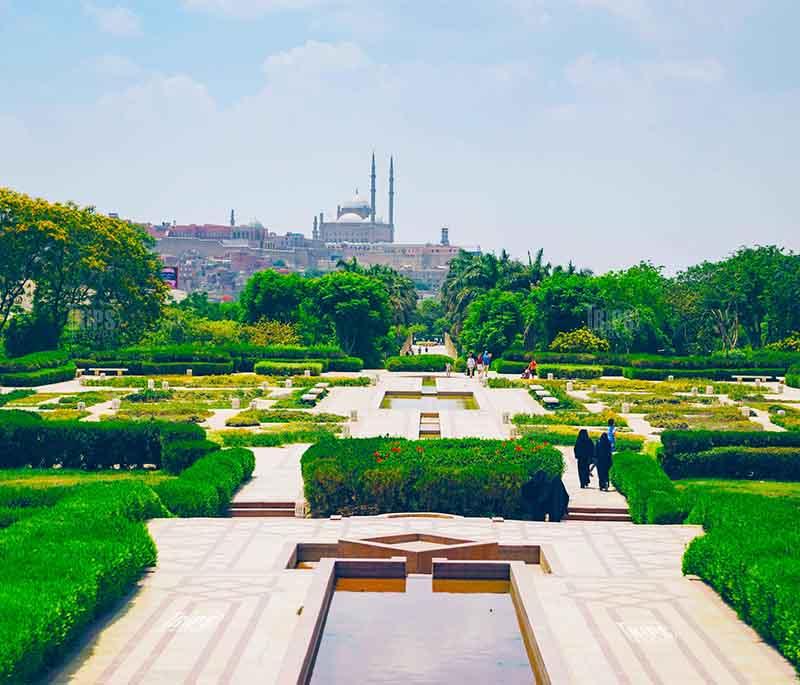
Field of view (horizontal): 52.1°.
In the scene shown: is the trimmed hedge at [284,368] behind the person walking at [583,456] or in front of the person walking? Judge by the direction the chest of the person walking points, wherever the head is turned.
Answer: in front

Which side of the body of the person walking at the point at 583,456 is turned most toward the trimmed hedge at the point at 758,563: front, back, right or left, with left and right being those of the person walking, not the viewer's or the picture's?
back

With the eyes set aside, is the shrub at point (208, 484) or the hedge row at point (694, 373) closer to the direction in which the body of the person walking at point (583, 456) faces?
the hedge row

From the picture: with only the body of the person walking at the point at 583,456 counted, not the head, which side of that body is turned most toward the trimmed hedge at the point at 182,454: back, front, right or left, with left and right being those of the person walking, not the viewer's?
left

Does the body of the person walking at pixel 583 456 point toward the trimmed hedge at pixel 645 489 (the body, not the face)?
no

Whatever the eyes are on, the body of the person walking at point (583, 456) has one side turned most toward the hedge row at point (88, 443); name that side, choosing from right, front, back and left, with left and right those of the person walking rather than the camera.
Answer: left

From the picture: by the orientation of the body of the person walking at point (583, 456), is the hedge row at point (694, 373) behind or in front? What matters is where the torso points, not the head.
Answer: in front

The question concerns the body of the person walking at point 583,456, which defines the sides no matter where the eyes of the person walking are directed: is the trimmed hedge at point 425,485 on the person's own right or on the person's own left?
on the person's own left

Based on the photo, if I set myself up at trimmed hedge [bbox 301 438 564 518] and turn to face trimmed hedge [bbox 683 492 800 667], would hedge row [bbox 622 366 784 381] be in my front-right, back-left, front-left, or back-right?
back-left

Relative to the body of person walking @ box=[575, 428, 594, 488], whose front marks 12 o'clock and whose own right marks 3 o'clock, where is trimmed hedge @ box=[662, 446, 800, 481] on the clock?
The trimmed hedge is roughly at 2 o'clock from the person walking.

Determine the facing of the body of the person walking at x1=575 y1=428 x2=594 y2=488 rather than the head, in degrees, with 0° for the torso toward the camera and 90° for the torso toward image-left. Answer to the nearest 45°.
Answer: approximately 180°

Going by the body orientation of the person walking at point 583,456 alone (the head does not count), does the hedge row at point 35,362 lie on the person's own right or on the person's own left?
on the person's own left

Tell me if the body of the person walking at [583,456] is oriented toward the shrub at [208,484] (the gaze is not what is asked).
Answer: no
